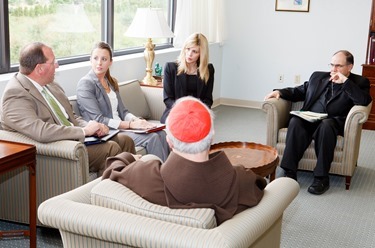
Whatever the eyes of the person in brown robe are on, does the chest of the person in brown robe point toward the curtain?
yes

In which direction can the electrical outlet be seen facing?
toward the camera

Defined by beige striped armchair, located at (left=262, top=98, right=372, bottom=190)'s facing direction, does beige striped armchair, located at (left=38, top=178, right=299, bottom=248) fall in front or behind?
in front

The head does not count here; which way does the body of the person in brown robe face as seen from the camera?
away from the camera

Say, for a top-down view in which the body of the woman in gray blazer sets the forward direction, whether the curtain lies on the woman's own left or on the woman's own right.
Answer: on the woman's own left

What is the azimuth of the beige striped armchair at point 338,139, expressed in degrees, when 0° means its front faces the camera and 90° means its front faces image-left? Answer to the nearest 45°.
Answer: approximately 45°

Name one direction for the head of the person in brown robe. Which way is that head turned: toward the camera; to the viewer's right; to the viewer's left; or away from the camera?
away from the camera

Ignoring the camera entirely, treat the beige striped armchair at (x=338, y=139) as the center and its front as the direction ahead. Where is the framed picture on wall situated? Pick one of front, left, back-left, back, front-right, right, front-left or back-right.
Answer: back-right

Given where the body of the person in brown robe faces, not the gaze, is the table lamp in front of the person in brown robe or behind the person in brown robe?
in front

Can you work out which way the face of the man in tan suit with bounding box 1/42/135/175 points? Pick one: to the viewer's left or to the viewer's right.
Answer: to the viewer's right

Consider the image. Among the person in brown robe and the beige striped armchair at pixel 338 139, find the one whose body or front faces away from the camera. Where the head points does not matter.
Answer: the person in brown robe

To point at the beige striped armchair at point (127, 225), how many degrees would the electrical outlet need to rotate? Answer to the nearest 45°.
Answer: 0° — it already faces it

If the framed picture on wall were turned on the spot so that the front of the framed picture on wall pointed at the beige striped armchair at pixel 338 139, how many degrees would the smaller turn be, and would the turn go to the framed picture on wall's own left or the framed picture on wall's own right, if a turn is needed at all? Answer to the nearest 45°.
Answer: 0° — it already faces it

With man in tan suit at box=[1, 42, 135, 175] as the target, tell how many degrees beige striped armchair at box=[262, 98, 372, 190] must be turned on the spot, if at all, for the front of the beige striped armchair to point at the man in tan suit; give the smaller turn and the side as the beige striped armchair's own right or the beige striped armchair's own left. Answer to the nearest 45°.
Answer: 0° — it already faces them
